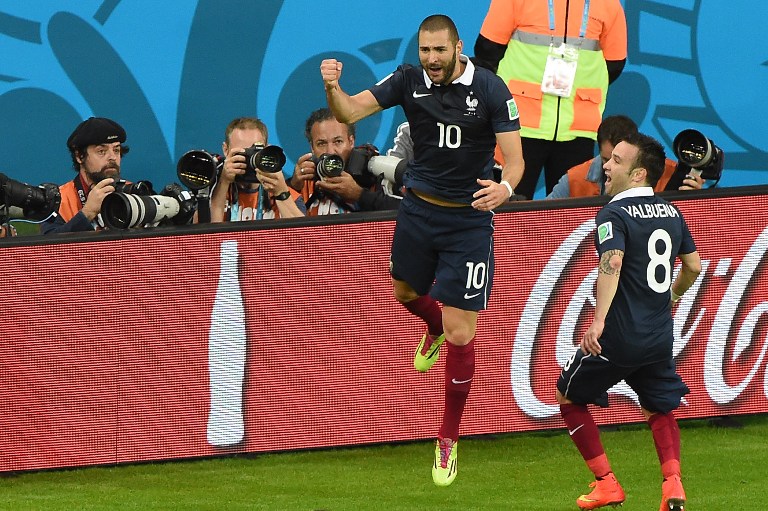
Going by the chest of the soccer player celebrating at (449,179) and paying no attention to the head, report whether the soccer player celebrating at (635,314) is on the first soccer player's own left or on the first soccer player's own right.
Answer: on the first soccer player's own left

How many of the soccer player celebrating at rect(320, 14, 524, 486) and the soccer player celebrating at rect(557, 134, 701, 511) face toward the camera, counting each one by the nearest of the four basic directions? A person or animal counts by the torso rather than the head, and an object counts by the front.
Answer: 1

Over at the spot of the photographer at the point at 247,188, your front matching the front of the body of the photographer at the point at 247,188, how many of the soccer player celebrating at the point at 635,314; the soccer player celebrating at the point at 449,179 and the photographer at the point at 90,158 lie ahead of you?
2

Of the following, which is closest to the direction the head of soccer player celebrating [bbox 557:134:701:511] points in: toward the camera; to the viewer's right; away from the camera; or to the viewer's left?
to the viewer's left

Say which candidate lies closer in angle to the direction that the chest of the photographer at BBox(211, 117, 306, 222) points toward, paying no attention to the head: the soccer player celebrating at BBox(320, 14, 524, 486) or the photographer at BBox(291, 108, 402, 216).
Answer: the soccer player celebrating

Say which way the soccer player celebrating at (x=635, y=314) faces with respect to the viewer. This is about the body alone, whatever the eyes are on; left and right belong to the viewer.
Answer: facing away from the viewer and to the left of the viewer

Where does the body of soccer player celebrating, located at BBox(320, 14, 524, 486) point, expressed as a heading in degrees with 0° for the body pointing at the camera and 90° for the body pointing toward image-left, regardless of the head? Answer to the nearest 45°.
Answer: approximately 0°
